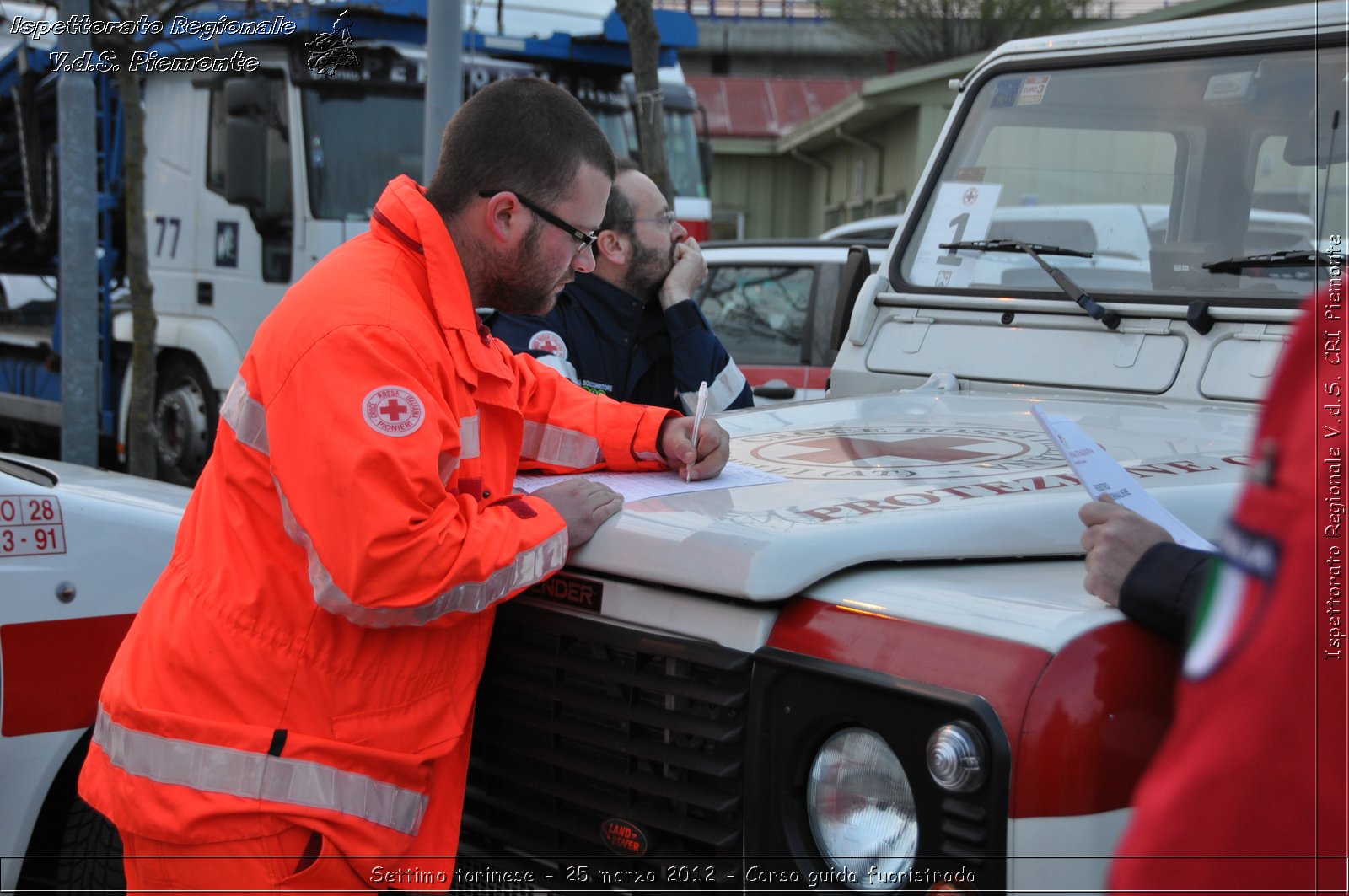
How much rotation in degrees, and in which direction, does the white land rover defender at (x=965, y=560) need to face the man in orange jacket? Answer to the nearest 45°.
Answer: approximately 45° to its right

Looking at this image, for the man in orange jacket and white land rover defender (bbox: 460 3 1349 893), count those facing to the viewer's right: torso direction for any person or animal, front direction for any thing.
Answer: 1

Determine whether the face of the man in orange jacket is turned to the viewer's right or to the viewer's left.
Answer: to the viewer's right

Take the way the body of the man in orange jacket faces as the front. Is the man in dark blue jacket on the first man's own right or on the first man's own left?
on the first man's own left

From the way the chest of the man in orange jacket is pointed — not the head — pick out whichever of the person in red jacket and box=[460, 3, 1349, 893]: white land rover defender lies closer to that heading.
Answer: the white land rover defender

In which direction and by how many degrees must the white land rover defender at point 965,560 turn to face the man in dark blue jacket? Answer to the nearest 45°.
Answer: approximately 90° to its right

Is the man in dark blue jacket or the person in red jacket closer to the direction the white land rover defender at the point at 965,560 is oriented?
the person in red jacket

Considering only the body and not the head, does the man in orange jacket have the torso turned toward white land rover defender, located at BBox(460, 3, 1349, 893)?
yes

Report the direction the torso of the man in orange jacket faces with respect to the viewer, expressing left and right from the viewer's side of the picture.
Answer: facing to the right of the viewer

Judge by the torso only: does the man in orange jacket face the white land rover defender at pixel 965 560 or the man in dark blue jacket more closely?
the white land rover defender

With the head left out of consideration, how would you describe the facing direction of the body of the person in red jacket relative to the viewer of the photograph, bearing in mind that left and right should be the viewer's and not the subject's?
facing to the left of the viewer

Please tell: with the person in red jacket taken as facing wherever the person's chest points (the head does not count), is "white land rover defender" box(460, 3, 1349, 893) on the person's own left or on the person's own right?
on the person's own right
